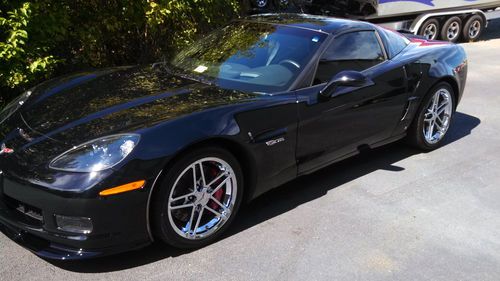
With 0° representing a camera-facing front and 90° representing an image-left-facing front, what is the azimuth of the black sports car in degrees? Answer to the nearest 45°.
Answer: approximately 45°

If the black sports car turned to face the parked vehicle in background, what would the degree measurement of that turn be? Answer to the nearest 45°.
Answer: approximately 180°
